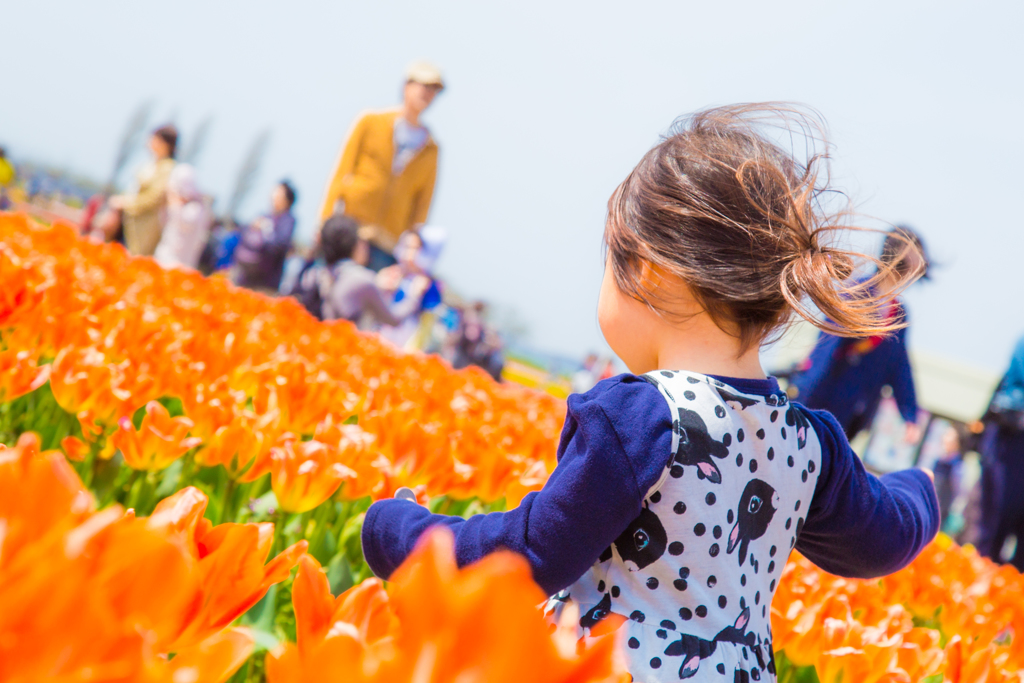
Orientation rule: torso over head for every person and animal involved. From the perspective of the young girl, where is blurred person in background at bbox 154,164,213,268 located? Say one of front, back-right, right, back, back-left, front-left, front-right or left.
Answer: front

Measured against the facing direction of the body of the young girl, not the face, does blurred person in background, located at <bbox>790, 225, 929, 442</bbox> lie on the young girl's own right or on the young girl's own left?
on the young girl's own right

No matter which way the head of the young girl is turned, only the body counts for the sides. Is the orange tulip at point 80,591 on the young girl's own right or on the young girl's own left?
on the young girl's own left

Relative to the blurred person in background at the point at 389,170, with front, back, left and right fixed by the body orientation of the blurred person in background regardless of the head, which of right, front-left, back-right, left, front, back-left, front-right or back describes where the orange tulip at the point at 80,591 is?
front-right

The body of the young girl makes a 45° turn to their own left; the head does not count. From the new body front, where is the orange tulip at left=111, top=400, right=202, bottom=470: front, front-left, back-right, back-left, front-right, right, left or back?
front

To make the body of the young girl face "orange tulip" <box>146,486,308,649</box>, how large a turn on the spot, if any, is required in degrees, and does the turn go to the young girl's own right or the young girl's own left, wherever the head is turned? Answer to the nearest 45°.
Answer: approximately 90° to the young girl's own left

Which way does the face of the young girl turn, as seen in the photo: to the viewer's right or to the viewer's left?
to the viewer's left

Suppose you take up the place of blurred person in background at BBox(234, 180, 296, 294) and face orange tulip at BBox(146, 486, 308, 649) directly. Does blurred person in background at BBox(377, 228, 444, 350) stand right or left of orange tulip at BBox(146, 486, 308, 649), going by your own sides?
left

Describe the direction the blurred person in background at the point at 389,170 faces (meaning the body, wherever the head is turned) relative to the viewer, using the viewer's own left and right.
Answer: facing the viewer and to the right of the viewer

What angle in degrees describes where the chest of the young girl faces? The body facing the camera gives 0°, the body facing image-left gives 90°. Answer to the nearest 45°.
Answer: approximately 135°

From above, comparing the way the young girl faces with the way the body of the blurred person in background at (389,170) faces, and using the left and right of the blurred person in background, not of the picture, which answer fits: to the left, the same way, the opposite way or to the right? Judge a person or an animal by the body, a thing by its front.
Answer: the opposite way
